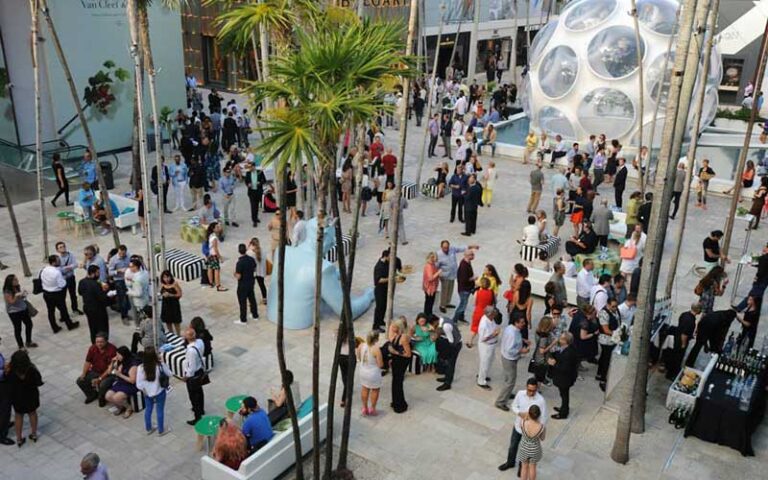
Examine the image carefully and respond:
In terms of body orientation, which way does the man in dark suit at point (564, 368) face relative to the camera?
to the viewer's left

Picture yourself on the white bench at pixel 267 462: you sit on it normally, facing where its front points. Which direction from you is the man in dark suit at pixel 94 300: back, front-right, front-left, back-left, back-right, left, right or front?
front

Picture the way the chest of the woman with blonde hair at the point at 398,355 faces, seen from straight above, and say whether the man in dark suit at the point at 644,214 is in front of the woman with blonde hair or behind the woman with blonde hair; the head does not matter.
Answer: behind

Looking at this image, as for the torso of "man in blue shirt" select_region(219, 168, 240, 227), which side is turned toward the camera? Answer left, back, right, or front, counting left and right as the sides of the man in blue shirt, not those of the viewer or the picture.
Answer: front

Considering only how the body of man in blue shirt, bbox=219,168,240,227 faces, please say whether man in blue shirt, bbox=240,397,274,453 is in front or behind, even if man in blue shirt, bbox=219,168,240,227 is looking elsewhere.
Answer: in front

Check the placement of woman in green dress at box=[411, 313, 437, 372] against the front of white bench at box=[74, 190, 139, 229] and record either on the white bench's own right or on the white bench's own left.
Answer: on the white bench's own left

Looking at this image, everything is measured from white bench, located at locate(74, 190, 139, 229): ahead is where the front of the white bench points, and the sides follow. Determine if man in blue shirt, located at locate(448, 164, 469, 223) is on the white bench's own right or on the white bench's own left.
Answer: on the white bench's own left

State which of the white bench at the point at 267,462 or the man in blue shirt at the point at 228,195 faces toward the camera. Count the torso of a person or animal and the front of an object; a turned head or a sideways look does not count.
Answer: the man in blue shirt

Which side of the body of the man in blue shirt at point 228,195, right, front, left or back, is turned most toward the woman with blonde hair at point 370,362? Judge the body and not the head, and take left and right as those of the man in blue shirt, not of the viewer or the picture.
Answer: front

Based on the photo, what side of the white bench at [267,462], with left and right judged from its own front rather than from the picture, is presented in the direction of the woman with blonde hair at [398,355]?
right
